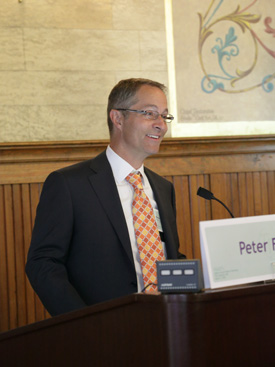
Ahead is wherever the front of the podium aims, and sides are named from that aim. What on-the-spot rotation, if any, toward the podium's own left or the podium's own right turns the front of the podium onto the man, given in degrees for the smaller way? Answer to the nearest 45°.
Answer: approximately 135° to the podium's own left

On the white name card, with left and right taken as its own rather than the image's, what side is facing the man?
back

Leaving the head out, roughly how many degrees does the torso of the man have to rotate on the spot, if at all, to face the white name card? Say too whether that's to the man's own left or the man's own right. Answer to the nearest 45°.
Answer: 0° — they already face it

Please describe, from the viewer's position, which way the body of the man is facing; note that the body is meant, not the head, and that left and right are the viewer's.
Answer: facing the viewer and to the right of the viewer

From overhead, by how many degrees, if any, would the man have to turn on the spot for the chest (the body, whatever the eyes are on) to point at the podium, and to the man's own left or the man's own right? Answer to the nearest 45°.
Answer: approximately 45° to the man's own right

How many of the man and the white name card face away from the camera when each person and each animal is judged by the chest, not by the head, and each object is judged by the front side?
0

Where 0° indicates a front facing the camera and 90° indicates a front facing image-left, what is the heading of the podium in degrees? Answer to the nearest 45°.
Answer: approximately 315°
